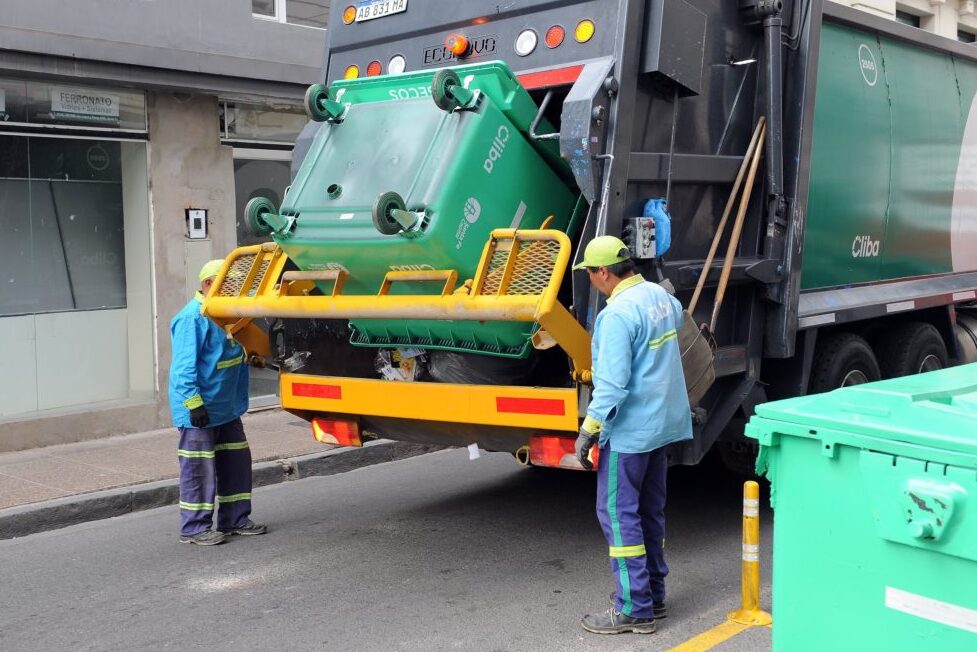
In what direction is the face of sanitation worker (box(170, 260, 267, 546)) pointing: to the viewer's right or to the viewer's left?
to the viewer's right

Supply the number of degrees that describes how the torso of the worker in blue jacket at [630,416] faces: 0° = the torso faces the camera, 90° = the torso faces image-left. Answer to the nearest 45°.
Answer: approximately 135°

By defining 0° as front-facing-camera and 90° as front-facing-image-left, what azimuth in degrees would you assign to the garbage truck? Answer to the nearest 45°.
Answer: approximately 225°

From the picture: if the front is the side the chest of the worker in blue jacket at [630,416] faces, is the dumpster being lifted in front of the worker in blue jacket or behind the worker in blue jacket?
in front

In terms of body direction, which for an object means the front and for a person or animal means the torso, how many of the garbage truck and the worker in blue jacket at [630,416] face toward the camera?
0
